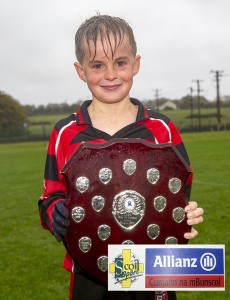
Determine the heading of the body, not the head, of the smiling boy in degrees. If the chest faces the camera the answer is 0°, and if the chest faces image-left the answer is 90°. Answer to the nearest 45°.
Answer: approximately 0°
